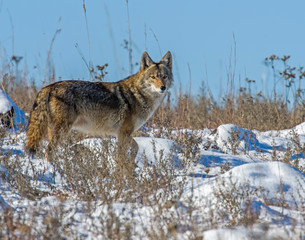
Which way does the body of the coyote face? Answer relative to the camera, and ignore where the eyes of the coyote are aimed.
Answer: to the viewer's right
